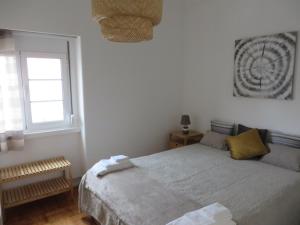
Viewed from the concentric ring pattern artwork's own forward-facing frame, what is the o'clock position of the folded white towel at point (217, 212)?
The folded white towel is roughly at 11 o'clock from the concentric ring pattern artwork.

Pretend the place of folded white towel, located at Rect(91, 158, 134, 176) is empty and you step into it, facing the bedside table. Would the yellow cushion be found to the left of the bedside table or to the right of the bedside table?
right

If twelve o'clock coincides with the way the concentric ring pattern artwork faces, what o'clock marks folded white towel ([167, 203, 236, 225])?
The folded white towel is roughly at 11 o'clock from the concentric ring pattern artwork.

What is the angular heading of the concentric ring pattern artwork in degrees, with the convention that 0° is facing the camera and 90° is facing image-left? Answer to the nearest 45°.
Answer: approximately 45°

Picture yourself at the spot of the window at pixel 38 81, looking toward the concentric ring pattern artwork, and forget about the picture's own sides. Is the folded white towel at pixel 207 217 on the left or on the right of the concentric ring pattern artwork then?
right

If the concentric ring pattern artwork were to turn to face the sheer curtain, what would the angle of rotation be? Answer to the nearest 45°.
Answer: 0° — it already faces it

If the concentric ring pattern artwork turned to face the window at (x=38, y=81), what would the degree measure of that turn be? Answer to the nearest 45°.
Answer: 0° — it already faces it
